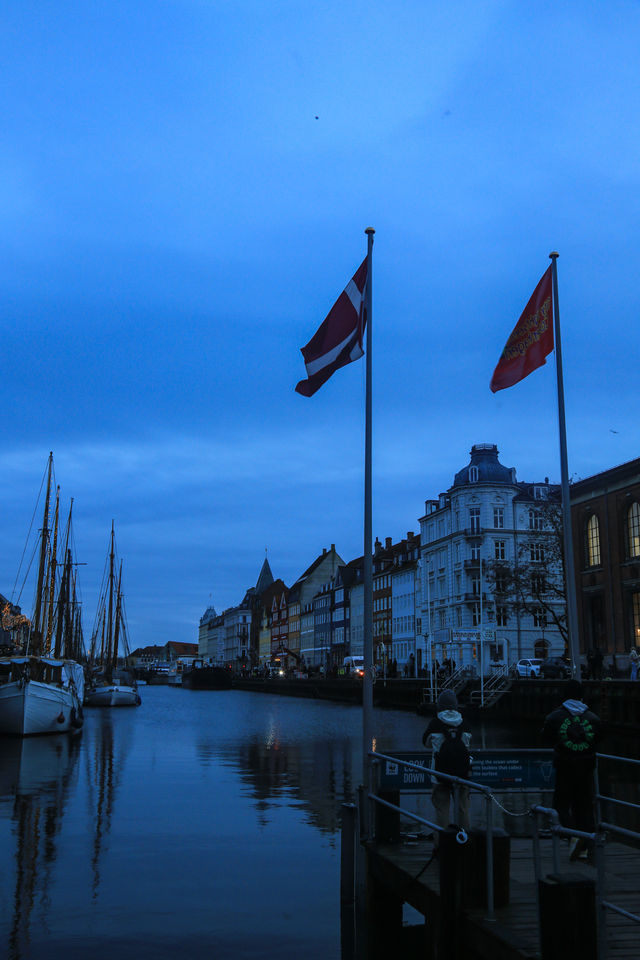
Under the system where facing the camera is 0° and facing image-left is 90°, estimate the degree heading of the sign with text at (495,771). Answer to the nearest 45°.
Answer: approximately 0°

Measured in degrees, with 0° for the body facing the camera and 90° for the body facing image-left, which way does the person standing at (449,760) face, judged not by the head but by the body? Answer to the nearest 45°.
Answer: approximately 180°

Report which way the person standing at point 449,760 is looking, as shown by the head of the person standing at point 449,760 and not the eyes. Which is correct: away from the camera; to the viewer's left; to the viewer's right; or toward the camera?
away from the camera

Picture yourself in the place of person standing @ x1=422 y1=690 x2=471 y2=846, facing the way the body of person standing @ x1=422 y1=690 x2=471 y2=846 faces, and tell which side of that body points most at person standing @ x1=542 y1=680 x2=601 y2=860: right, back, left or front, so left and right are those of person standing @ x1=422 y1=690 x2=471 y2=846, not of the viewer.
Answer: right

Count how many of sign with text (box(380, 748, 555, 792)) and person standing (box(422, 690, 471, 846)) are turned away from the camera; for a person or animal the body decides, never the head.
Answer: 1

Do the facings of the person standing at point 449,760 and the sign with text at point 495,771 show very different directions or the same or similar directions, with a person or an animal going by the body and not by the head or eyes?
very different directions

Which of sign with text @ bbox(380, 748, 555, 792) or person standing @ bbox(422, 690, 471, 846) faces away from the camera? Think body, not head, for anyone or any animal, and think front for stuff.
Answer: the person standing

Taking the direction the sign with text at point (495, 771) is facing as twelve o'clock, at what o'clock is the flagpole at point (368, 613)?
The flagpole is roughly at 4 o'clock from the sign with text.

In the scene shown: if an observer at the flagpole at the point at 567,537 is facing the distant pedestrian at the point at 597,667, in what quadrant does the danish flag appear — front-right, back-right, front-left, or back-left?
back-left
